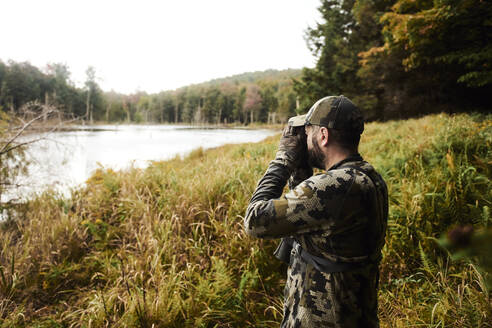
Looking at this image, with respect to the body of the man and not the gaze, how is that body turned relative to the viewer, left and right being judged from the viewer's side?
facing away from the viewer and to the left of the viewer

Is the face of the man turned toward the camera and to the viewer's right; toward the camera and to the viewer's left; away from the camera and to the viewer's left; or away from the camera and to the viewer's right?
away from the camera and to the viewer's left

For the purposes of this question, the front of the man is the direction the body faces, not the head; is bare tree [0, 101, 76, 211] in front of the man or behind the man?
in front
